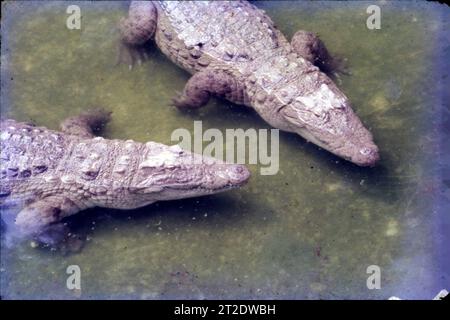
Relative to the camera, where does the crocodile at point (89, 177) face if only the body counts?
to the viewer's right

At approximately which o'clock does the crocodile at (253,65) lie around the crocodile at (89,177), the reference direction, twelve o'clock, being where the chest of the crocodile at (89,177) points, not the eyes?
the crocodile at (253,65) is roughly at 11 o'clock from the crocodile at (89,177).

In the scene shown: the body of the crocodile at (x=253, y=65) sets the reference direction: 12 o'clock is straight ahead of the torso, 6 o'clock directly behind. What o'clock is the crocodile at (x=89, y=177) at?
the crocodile at (x=89, y=177) is roughly at 3 o'clock from the crocodile at (x=253, y=65).

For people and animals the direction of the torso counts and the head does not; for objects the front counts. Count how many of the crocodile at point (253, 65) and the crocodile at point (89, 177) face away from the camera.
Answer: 0

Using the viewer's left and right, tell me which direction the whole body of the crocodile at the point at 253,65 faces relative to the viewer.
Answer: facing the viewer and to the right of the viewer
